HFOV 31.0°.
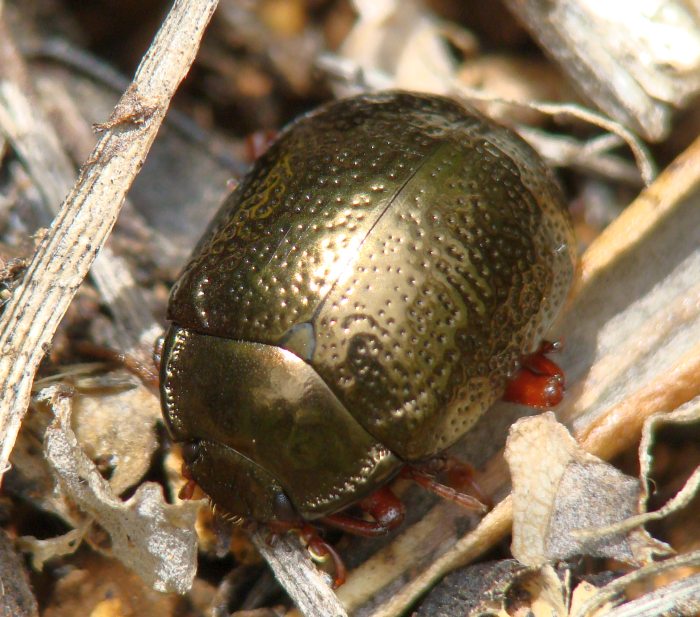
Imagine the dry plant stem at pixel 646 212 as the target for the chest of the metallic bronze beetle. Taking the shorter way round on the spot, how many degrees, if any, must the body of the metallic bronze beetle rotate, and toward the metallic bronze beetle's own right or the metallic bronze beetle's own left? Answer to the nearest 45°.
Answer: approximately 180°

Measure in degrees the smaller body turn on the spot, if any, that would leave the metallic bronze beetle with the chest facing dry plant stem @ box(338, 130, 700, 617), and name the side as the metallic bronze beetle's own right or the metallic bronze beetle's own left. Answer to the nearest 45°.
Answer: approximately 135° to the metallic bronze beetle's own left

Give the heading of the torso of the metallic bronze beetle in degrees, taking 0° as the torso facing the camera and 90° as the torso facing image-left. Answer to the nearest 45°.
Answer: approximately 45°

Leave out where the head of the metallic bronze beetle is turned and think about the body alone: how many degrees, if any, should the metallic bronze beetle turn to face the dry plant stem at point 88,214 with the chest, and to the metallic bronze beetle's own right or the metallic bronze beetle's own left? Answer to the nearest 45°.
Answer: approximately 45° to the metallic bronze beetle's own right
